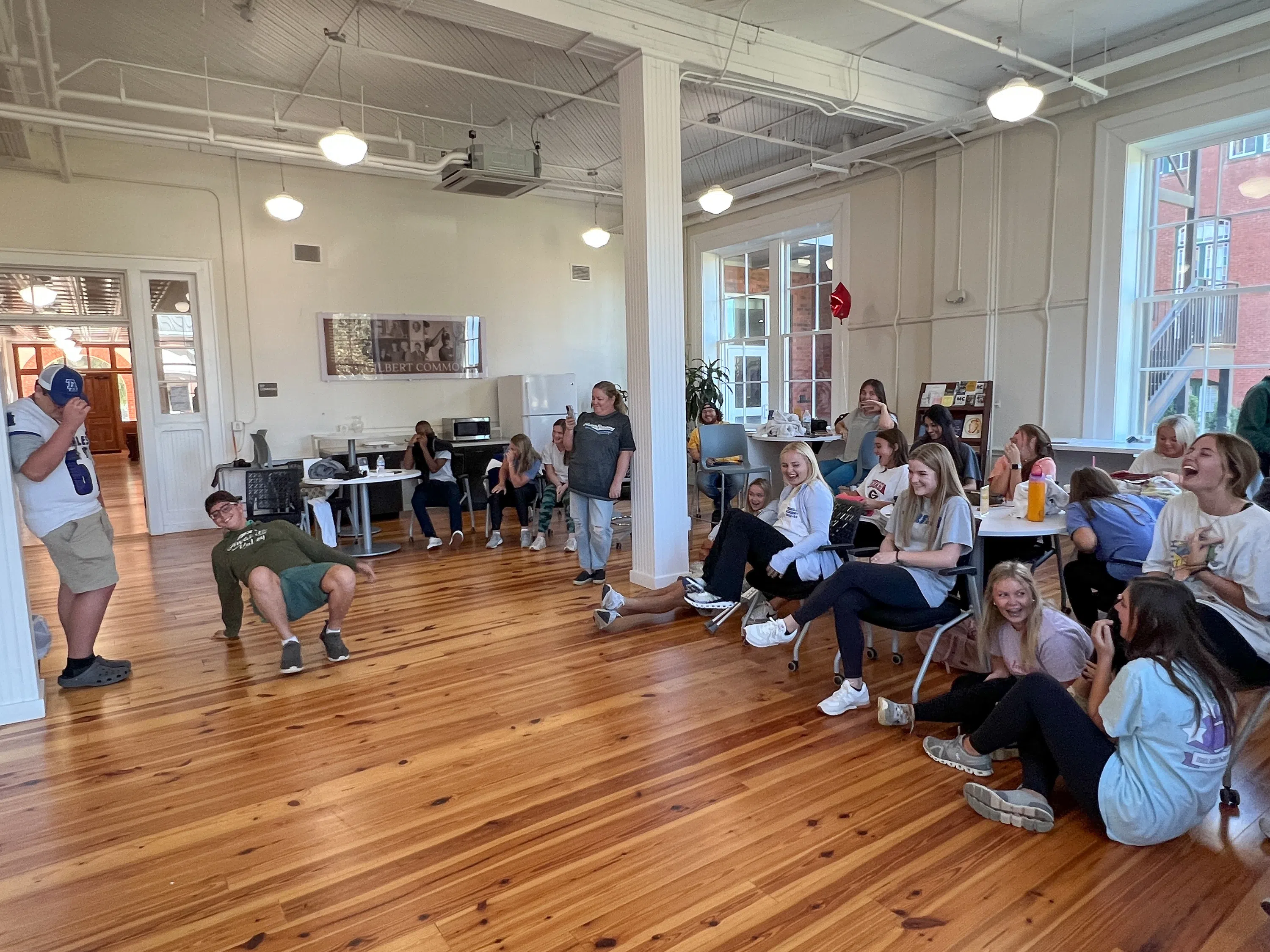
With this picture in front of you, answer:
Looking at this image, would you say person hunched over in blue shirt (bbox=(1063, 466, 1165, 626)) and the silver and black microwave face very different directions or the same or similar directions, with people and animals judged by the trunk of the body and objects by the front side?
very different directions

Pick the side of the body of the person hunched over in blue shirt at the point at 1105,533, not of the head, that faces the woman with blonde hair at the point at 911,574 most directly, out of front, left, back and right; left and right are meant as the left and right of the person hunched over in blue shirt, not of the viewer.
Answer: left

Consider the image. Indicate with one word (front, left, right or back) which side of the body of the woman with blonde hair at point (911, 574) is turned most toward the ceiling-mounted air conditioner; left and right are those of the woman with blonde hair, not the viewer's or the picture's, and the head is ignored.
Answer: right

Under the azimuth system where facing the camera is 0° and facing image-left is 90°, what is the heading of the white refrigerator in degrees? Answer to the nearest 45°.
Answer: approximately 315°

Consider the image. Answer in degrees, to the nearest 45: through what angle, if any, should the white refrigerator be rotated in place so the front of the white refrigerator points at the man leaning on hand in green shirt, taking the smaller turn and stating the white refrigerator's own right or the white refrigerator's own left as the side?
approximately 45° to the white refrigerator's own right

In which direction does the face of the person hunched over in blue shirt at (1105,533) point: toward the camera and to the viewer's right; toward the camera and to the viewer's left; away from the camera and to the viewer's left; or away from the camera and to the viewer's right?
away from the camera and to the viewer's left

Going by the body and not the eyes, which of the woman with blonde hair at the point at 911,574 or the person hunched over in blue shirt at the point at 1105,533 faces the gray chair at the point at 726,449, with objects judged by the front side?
the person hunched over in blue shirt

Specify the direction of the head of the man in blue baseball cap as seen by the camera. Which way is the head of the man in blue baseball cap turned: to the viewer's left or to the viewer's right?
to the viewer's right

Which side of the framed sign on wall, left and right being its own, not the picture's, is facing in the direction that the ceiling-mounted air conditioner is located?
front

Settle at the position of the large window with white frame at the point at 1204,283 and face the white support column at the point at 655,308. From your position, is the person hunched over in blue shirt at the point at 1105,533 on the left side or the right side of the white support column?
left

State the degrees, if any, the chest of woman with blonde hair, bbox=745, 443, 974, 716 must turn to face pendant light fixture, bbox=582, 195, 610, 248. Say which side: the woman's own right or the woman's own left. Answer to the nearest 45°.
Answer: approximately 90° to the woman's own right
